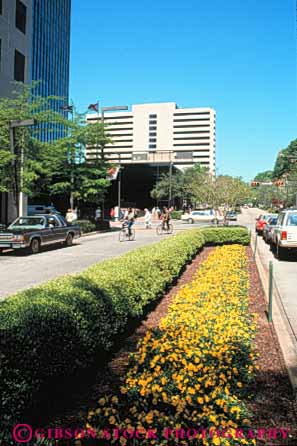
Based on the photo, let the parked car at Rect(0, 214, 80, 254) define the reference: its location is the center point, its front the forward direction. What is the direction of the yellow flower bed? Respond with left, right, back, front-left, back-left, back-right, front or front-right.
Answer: front-left

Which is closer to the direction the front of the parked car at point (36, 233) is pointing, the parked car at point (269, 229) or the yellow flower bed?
the yellow flower bed

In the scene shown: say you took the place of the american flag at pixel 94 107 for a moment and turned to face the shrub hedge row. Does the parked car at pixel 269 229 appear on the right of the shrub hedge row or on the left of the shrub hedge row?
left

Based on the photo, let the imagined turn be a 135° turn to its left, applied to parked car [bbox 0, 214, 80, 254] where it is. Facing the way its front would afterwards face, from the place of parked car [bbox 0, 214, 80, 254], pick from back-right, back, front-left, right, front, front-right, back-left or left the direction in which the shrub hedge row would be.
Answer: right
